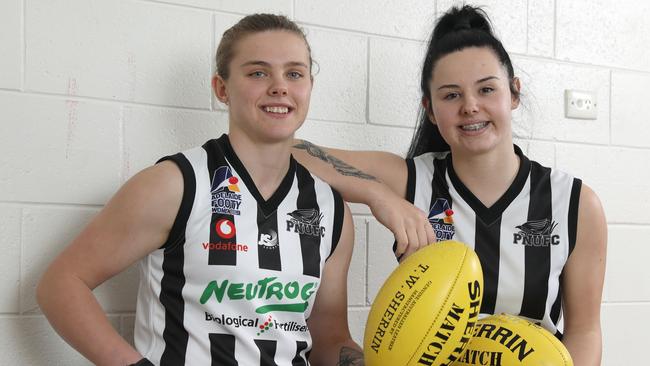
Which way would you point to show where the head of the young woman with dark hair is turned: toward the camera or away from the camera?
toward the camera

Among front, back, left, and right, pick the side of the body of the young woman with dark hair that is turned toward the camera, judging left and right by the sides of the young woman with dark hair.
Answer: front

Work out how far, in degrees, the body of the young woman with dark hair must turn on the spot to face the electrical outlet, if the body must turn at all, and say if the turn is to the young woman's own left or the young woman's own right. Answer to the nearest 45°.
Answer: approximately 135° to the young woman's own left
